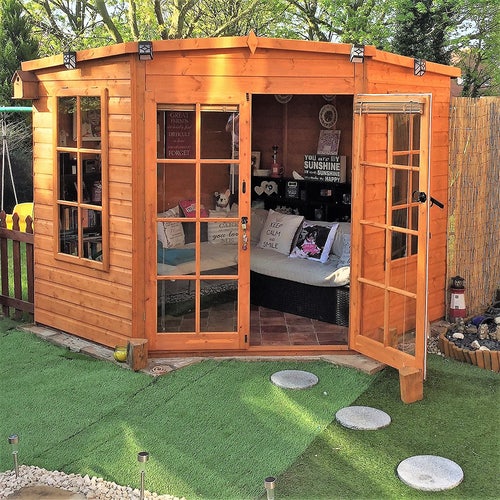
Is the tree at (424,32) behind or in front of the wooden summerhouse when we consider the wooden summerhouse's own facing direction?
behind

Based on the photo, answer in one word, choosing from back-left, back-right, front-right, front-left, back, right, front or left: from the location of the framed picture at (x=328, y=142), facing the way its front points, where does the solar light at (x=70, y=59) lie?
front-right

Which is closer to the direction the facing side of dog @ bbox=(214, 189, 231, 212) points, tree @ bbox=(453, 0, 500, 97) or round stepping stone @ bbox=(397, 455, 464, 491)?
the round stepping stone

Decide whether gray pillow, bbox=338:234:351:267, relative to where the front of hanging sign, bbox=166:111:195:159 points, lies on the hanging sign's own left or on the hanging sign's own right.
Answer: on the hanging sign's own left

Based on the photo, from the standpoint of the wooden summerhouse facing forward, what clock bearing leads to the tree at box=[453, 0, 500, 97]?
The tree is roughly at 7 o'clock from the wooden summerhouse.

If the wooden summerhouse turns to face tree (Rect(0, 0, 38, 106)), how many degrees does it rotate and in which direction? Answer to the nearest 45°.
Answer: approximately 135° to its right

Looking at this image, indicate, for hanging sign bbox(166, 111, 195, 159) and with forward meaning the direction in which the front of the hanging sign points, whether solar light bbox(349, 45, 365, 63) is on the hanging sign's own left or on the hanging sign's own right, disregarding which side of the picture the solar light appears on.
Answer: on the hanging sign's own left

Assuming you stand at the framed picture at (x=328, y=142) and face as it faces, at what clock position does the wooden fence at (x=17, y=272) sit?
The wooden fence is roughly at 2 o'clock from the framed picture.

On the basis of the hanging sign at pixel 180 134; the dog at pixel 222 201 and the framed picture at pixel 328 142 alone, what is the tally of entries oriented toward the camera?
3
